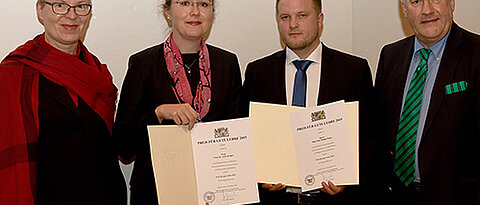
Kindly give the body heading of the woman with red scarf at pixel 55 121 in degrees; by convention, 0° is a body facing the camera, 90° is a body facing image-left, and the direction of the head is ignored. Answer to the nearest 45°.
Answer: approximately 315°

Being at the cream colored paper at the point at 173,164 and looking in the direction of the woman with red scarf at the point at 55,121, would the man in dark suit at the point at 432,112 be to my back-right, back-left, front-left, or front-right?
back-right

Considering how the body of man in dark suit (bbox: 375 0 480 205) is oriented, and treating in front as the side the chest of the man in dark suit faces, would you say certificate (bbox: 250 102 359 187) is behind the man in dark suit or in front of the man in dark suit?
in front

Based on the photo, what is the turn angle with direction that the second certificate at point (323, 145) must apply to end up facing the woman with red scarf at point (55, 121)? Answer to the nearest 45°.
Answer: approximately 90° to its right

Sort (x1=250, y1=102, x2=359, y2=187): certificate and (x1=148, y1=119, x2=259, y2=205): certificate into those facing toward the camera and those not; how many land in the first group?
2

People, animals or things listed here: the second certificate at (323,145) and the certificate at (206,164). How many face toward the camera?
2

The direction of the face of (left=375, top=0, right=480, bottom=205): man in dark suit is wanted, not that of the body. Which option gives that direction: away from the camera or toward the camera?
toward the camera

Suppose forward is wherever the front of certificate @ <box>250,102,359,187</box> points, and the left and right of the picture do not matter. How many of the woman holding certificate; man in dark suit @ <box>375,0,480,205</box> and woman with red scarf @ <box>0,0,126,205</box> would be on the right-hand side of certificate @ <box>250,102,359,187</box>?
2

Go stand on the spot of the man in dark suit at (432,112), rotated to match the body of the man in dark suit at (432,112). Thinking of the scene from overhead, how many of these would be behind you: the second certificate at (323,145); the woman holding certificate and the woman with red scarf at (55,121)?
0

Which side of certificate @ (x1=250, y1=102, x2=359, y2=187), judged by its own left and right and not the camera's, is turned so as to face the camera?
front

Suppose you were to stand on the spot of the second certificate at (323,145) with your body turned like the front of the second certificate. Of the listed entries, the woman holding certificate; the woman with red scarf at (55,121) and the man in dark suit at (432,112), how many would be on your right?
2

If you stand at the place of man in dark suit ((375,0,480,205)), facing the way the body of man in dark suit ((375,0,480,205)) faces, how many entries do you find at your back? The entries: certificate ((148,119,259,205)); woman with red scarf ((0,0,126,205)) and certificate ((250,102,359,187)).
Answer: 0

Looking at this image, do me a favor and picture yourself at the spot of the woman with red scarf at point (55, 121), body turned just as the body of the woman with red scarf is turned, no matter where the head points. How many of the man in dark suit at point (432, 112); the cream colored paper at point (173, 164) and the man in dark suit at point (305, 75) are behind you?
0

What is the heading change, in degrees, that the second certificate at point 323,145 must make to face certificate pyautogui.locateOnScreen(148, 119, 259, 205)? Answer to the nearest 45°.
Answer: approximately 90° to its right
